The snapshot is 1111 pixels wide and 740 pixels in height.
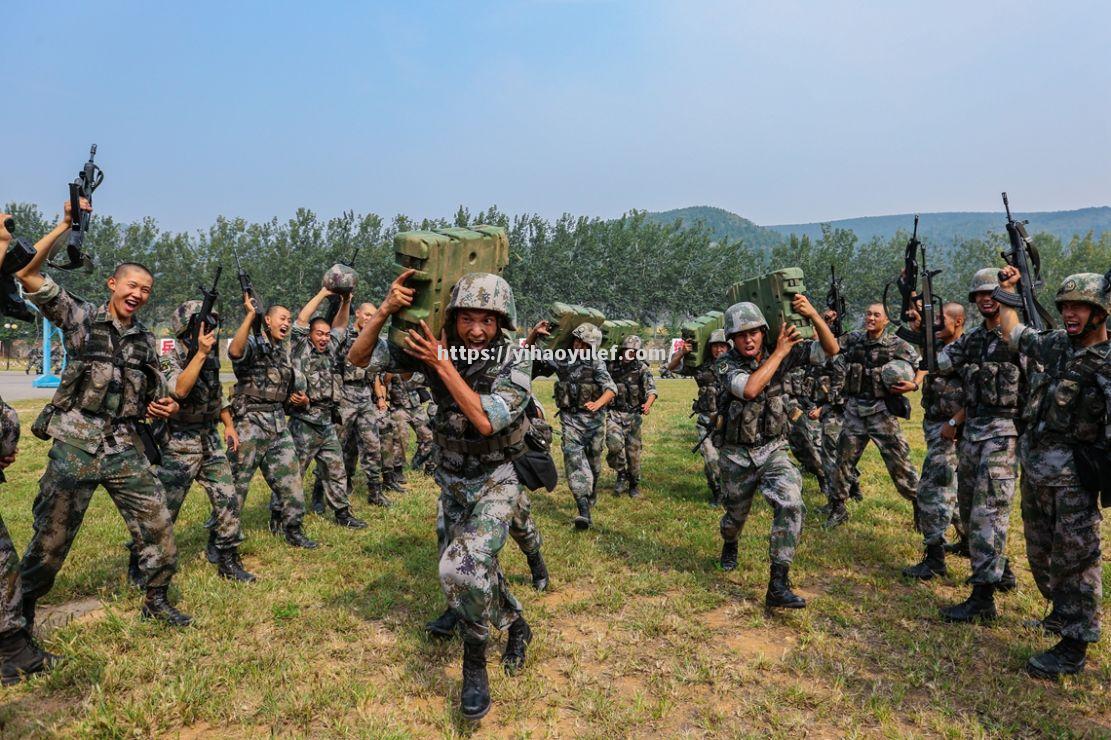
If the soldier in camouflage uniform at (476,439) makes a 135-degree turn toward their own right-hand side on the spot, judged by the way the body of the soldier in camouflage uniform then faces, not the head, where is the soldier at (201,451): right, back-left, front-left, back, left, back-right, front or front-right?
front

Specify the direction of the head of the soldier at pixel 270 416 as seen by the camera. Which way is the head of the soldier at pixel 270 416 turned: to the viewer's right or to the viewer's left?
to the viewer's right

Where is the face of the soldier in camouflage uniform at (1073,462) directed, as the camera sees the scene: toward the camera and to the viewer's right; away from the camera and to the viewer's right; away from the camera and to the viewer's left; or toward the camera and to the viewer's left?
toward the camera and to the viewer's left

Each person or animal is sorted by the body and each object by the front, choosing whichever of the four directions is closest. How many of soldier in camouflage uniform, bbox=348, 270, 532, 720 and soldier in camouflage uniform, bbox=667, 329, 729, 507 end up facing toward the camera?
2

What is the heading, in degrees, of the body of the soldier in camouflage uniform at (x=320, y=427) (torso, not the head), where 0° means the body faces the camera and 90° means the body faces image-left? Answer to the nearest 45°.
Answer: approximately 315°

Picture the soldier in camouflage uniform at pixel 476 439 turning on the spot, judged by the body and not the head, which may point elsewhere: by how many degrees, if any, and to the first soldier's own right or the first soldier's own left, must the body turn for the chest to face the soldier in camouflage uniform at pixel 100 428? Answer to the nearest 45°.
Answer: approximately 90° to the first soldier's own right

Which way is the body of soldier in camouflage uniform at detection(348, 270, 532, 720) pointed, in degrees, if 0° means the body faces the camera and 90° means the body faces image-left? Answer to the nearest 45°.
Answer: approximately 0°

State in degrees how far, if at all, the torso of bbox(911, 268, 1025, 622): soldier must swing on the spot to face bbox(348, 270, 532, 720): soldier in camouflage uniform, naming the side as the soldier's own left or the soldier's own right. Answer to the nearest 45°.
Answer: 0° — they already face them

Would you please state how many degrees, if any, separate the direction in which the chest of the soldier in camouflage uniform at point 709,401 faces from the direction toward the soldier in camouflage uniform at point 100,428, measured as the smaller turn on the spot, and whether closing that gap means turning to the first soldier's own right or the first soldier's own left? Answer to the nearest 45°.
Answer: approximately 45° to the first soldier's own right

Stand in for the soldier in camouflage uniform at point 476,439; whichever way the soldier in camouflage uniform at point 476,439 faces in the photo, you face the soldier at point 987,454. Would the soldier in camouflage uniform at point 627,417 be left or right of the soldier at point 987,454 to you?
left

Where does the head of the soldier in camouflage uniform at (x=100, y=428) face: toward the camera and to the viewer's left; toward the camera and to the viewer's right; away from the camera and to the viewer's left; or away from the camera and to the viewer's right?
toward the camera and to the viewer's right

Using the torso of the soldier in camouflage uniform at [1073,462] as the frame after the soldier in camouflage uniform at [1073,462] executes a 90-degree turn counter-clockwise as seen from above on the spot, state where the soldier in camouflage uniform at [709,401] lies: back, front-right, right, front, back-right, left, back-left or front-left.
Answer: back

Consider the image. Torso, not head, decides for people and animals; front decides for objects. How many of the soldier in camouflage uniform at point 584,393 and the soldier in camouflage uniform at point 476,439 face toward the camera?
2

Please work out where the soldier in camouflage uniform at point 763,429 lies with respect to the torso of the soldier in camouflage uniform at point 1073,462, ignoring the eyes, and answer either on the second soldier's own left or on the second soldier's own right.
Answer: on the second soldier's own right
